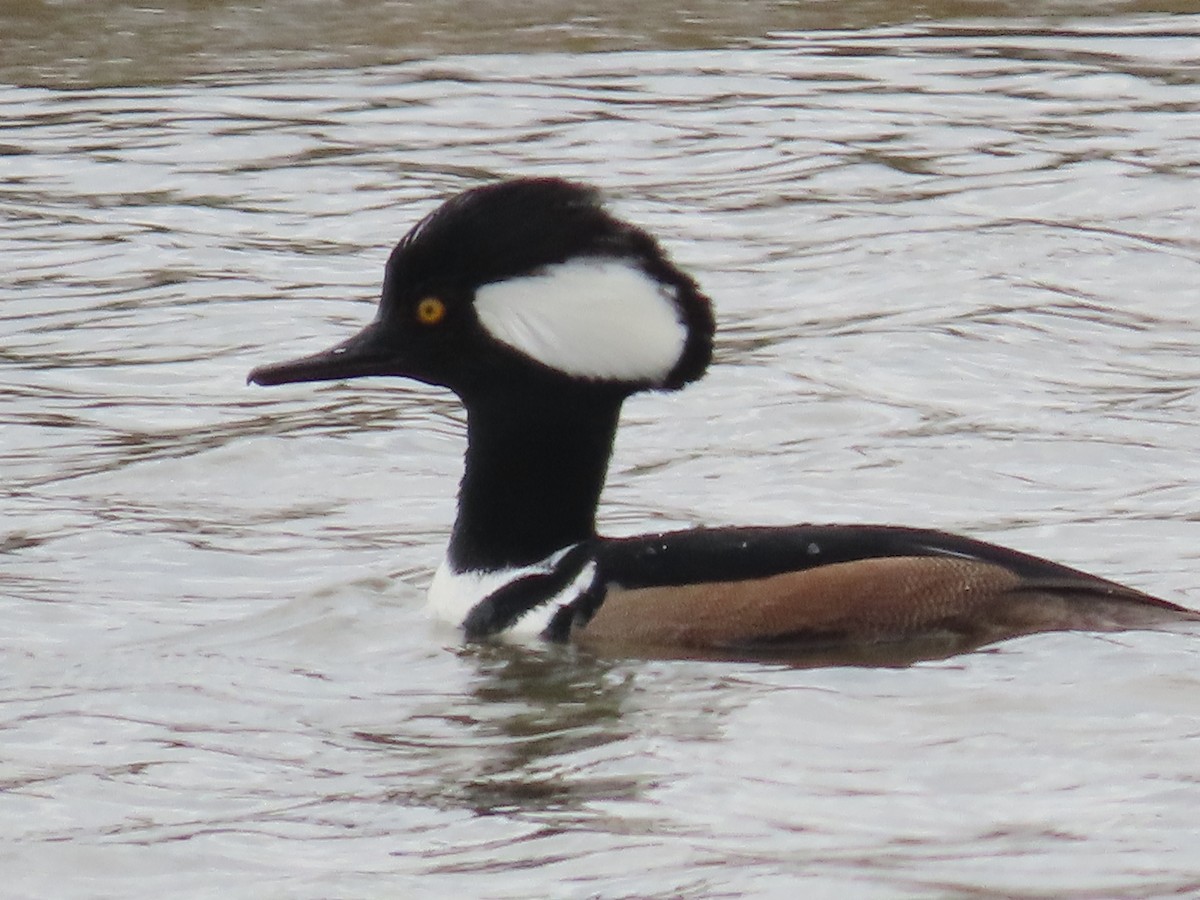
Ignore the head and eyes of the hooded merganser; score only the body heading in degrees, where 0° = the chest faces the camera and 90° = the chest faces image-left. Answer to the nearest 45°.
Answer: approximately 90°
